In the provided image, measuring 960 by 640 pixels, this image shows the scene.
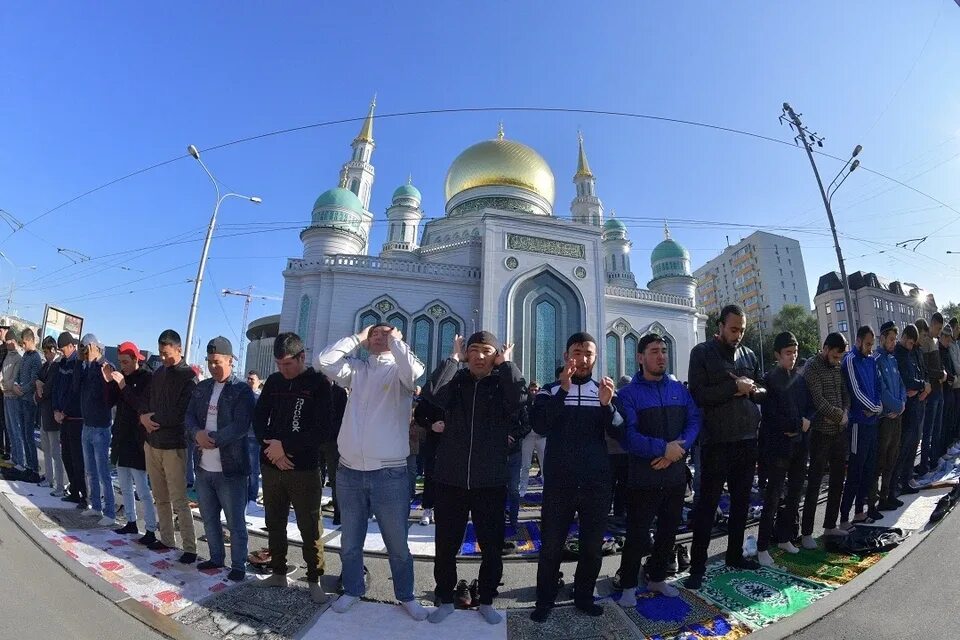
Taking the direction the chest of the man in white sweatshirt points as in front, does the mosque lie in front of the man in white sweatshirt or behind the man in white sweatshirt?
behind

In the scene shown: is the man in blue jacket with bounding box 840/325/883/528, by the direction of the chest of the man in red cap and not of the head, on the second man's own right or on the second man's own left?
on the second man's own left

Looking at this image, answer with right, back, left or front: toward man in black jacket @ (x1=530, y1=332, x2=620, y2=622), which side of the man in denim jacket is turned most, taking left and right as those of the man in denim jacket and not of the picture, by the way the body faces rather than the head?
left

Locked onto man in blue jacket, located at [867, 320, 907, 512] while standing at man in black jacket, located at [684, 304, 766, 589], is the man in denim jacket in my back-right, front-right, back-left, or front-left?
back-left

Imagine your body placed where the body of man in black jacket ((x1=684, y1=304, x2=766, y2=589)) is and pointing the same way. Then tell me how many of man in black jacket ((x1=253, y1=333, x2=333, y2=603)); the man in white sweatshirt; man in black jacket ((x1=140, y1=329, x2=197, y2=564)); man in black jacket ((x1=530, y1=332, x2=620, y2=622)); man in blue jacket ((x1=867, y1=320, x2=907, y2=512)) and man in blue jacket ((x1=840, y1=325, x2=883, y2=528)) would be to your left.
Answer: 2

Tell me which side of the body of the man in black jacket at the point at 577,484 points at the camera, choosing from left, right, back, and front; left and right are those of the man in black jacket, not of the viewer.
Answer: front

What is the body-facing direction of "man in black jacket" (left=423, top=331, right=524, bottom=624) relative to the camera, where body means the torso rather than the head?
toward the camera

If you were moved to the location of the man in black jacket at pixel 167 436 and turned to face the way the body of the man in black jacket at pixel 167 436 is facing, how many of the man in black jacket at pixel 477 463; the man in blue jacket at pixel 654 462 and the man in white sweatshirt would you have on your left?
3

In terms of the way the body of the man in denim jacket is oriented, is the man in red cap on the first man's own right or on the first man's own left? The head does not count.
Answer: on the first man's own right

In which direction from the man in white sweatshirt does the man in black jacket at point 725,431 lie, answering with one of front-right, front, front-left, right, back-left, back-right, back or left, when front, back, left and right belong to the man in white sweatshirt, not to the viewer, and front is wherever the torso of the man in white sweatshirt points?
left

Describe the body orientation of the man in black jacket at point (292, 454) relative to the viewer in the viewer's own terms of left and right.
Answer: facing the viewer and to the left of the viewer

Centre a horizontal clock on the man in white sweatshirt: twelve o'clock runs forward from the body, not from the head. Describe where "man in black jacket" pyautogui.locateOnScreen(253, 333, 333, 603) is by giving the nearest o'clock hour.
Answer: The man in black jacket is roughly at 4 o'clock from the man in white sweatshirt.

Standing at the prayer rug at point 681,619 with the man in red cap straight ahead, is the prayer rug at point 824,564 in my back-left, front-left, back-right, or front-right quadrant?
back-right

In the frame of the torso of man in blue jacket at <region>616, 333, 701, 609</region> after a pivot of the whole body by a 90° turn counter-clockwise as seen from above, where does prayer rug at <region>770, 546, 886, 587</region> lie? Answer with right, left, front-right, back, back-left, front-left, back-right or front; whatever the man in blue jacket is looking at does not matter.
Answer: front

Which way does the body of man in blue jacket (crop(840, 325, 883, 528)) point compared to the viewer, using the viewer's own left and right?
facing the viewer and to the right of the viewer
